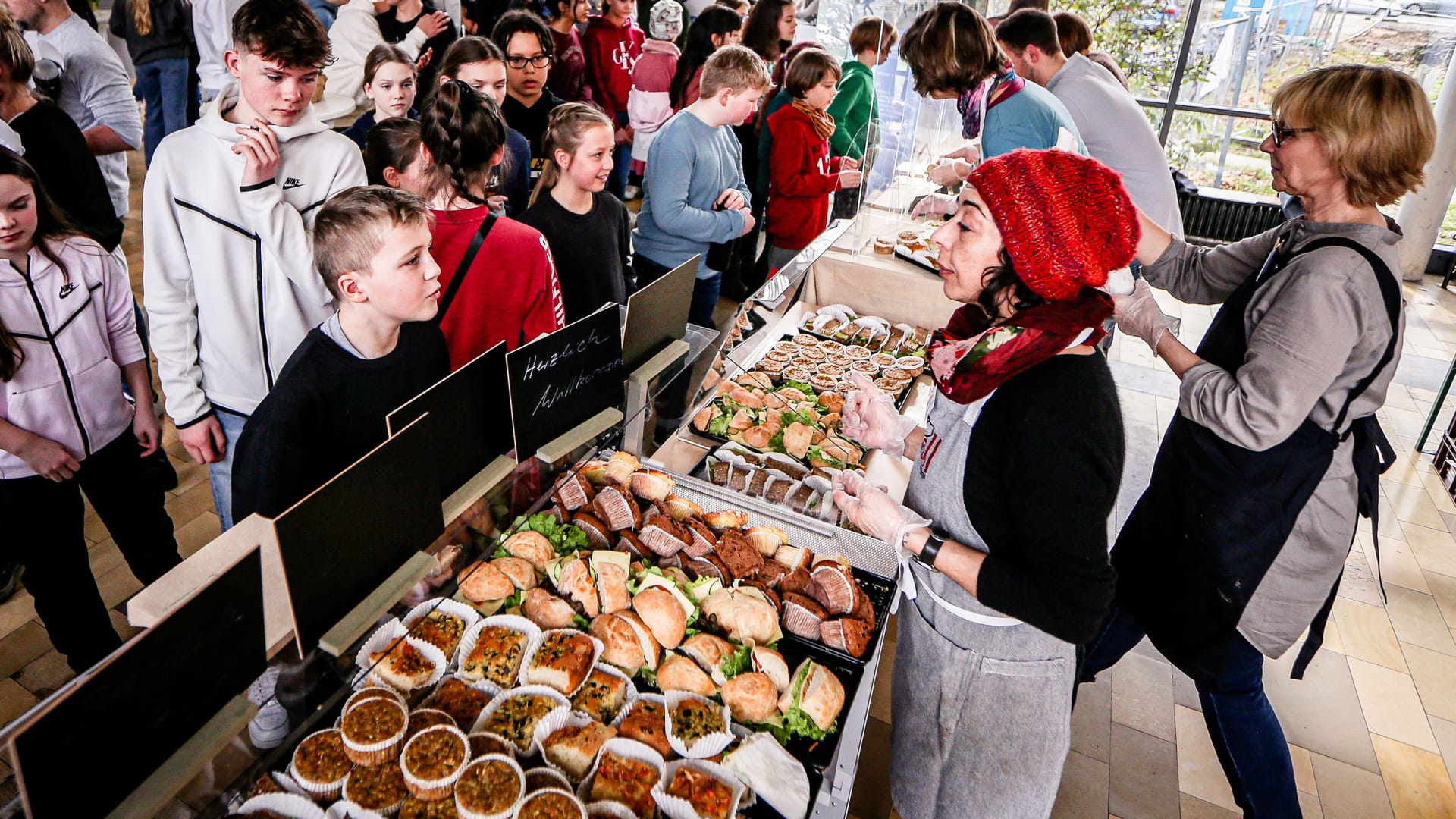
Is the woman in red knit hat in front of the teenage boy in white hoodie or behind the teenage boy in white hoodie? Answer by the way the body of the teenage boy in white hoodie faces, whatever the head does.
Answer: in front

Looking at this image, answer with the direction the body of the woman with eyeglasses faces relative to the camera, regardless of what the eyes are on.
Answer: to the viewer's left

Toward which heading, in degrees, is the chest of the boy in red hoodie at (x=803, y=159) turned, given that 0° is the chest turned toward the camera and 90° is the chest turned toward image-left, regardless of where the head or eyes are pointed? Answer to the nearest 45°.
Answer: approximately 270°

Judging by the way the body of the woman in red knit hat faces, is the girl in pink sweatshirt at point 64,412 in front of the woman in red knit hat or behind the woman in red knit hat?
in front

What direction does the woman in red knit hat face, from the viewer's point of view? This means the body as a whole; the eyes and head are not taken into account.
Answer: to the viewer's left

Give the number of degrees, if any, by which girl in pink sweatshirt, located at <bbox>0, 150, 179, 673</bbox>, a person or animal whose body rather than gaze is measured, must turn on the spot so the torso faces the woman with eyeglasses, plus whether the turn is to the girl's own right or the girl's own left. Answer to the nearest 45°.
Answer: approximately 45° to the girl's own left

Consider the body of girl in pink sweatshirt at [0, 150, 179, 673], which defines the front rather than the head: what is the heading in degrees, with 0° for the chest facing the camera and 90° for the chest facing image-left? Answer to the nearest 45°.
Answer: approximately 0°

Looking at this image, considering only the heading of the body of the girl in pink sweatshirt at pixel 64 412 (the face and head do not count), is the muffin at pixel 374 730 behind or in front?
in front

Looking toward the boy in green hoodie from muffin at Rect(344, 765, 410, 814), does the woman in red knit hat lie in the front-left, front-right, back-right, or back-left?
front-right

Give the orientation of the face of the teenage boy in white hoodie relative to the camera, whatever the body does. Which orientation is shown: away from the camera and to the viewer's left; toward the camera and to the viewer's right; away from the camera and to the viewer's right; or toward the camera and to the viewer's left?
toward the camera and to the viewer's right

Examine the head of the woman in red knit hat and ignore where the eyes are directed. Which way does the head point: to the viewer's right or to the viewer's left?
to the viewer's left

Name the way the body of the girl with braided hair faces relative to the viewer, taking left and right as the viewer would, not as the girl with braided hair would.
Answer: facing away from the viewer

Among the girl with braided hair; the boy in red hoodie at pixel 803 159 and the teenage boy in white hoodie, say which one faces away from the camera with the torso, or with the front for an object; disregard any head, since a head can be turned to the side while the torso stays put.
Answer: the girl with braided hair

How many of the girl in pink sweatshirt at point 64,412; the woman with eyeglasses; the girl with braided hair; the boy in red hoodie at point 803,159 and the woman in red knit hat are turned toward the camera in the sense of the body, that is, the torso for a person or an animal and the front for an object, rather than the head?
1

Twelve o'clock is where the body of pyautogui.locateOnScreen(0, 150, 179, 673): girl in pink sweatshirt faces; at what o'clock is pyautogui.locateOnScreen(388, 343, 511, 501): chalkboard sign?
The chalkboard sign is roughly at 11 o'clock from the girl in pink sweatshirt.

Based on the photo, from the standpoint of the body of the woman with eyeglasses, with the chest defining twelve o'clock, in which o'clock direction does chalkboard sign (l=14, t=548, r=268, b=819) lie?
The chalkboard sign is roughly at 10 o'clock from the woman with eyeglasses.

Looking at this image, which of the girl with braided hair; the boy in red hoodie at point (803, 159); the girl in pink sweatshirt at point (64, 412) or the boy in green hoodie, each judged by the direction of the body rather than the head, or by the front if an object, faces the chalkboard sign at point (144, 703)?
the girl in pink sweatshirt
